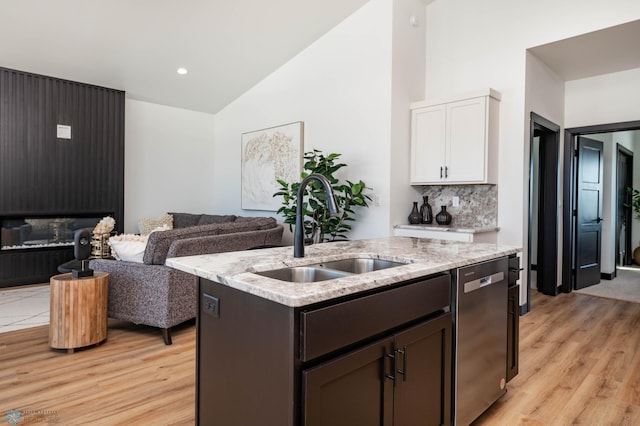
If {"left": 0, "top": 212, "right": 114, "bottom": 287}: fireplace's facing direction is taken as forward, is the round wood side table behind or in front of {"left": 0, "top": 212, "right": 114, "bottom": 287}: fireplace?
in front

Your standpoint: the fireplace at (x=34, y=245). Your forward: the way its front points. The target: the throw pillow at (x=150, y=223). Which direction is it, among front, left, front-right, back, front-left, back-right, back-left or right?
front-left

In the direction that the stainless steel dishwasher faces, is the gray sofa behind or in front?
behind

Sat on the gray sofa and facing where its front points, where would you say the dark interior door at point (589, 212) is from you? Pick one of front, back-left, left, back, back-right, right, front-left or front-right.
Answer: back-right

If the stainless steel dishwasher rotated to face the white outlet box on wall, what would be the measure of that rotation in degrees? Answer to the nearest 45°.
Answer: approximately 135° to its right

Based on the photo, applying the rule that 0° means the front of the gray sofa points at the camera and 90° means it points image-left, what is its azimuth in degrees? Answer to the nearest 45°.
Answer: approximately 135°

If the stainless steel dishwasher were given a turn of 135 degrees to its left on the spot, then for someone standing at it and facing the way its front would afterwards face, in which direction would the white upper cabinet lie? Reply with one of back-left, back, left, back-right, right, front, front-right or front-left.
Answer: front

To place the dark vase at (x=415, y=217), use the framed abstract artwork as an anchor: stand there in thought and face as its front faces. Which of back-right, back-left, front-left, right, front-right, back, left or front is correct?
left

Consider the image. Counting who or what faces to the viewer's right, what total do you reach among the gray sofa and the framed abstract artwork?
0

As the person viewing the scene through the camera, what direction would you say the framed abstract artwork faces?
facing the viewer and to the left of the viewer

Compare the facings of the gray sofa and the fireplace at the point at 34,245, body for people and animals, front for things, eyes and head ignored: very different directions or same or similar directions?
very different directions

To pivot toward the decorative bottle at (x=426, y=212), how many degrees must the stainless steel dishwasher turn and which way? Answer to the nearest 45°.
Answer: approximately 135° to its left

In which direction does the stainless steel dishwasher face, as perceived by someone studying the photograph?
facing the viewer and to the right of the viewer

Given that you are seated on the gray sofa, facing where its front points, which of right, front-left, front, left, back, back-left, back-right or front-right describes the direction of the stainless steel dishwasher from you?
back

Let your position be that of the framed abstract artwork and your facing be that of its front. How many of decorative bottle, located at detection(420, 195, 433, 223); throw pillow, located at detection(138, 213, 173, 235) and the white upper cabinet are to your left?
2

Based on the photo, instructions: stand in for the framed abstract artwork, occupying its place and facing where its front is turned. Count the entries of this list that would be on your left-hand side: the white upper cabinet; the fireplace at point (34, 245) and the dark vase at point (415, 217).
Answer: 2
